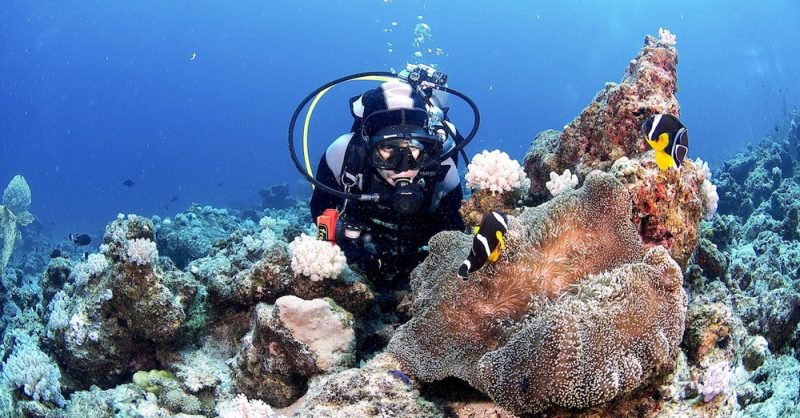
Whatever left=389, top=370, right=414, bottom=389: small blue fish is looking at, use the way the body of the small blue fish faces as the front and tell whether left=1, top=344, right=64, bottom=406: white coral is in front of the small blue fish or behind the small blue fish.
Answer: in front

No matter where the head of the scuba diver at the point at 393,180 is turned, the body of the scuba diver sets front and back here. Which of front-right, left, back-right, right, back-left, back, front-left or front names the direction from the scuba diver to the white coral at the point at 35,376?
right

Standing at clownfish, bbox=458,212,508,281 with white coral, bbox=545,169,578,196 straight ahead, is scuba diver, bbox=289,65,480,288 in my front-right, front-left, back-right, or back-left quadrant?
front-left

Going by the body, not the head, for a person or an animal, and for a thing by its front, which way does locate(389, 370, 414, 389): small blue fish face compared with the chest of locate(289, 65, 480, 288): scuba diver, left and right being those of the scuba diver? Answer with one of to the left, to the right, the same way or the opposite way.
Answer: to the right

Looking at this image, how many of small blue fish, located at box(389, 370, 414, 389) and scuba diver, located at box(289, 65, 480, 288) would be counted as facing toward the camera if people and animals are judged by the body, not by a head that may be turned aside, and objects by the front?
1

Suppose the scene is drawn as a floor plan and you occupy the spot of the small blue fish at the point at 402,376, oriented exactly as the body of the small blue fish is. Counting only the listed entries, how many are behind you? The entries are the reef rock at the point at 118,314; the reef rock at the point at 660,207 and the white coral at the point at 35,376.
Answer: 1

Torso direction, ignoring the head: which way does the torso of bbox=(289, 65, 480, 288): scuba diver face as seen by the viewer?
toward the camera

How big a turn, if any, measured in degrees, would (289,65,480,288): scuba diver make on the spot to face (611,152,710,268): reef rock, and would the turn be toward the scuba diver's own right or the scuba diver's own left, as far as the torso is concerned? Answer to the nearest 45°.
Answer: approximately 45° to the scuba diver's own left
